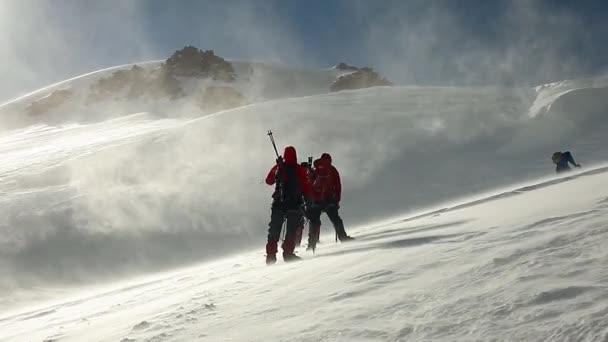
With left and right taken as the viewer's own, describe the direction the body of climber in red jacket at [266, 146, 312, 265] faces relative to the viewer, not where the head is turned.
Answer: facing away from the viewer
